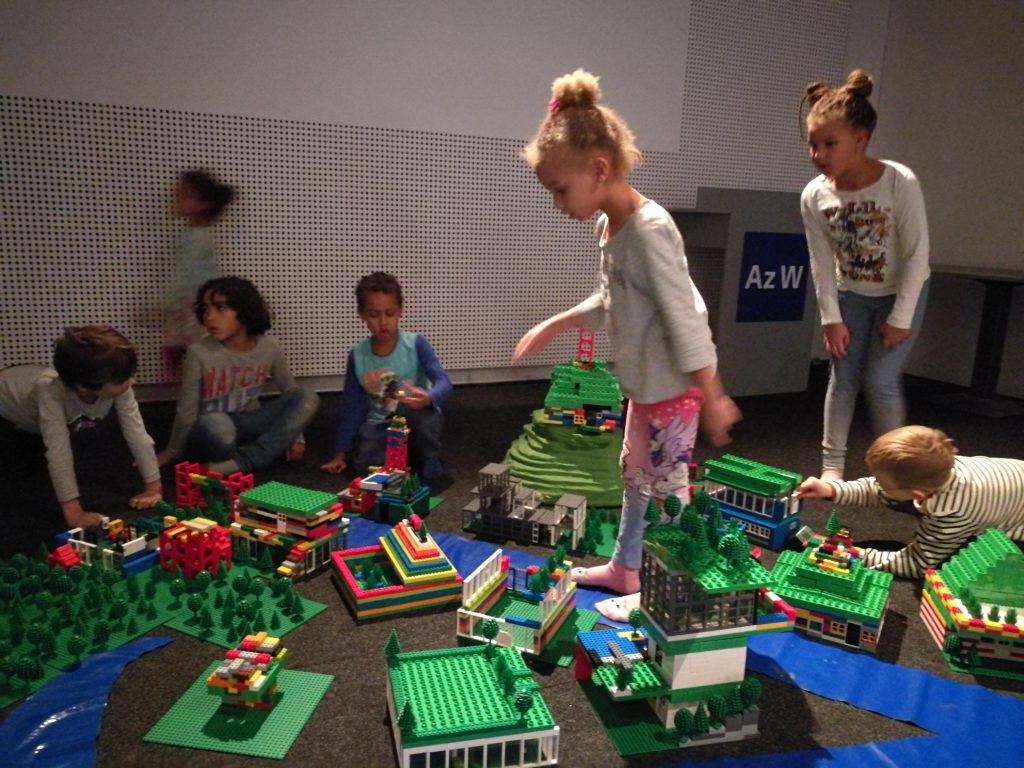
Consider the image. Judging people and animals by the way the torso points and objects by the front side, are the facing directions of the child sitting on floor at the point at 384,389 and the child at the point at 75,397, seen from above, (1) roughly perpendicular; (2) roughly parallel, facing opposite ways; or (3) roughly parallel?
roughly perpendicular

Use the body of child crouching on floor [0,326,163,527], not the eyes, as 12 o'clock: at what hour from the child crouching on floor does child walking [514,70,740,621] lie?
The child walking is roughly at 12 o'clock from the child crouching on floor.

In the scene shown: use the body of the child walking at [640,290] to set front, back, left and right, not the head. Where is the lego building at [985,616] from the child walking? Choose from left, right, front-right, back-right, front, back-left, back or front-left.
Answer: back

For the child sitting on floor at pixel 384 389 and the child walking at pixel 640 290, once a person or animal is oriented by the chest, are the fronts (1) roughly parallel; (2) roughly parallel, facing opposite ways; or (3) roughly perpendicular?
roughly perpendicular

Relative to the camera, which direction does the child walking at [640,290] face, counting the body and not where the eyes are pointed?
to the viewer's left

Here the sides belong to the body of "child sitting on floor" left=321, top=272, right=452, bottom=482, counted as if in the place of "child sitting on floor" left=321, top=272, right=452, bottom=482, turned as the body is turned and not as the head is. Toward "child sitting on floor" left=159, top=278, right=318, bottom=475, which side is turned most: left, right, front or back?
right

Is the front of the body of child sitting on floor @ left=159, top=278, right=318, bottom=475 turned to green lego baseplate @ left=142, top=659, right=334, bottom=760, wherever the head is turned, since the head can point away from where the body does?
yes

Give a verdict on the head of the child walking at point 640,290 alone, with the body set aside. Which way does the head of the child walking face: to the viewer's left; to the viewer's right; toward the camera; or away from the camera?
to the viewer's left

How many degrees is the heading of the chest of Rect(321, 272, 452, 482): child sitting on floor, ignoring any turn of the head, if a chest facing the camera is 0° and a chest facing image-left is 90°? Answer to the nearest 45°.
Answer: approximately 0°

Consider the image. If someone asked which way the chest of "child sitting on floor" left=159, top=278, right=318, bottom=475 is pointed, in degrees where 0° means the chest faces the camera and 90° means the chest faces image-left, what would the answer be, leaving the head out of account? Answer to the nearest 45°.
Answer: approximately 0°
